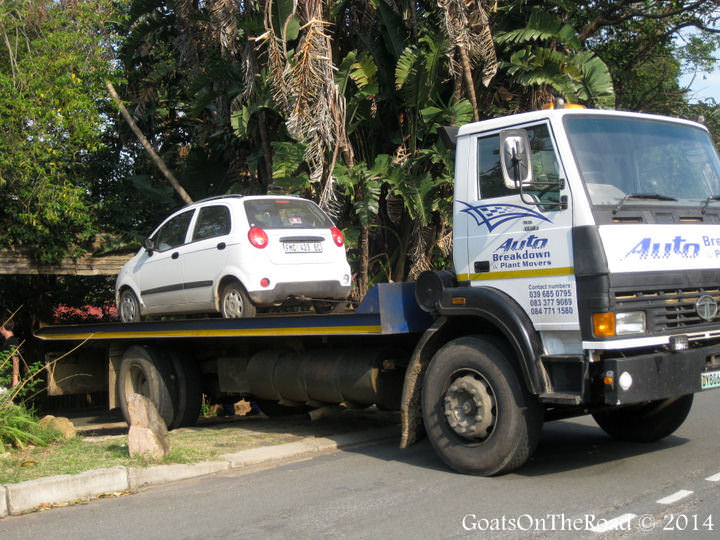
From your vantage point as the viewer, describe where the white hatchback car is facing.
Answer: facing away from the viewer and to the left of the viewer

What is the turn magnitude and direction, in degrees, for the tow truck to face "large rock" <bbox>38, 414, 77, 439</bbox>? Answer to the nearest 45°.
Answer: approximately 180°

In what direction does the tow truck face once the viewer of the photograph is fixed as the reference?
facing the viewer and to the right of the viewer

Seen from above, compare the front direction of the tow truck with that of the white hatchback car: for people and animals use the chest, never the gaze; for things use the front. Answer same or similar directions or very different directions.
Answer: very different directions

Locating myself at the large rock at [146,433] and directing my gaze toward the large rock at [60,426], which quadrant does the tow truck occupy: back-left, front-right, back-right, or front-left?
back-right
